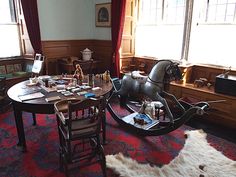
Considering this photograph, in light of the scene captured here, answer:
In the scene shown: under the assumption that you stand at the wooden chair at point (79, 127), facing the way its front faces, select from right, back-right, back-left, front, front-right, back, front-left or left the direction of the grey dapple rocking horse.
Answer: right

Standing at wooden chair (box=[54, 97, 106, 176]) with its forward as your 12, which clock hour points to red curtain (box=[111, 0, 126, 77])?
The red curtain is roughly at 2 o'clock from the wooden chair.

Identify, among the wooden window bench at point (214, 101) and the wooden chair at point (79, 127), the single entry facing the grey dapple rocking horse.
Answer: the wooden window bench

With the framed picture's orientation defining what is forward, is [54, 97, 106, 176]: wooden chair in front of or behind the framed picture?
in front

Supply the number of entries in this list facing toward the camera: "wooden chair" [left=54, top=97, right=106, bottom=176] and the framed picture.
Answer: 1

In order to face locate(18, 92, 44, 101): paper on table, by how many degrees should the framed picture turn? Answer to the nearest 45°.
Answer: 0° — it already faces it

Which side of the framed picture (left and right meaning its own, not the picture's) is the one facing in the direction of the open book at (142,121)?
front

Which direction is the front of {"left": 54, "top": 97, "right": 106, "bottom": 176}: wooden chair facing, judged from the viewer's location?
facing away from the viewer and to the left of the viewer

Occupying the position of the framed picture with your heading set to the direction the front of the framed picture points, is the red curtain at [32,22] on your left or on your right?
on your right

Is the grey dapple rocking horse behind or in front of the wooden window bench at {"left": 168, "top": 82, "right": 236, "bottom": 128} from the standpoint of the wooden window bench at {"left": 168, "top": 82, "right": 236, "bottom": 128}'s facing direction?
in front

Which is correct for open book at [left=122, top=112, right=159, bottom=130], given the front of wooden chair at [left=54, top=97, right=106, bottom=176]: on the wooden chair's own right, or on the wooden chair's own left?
on the wooden chair's own right

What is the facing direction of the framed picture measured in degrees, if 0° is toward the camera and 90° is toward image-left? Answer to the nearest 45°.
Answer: approximately 0°
